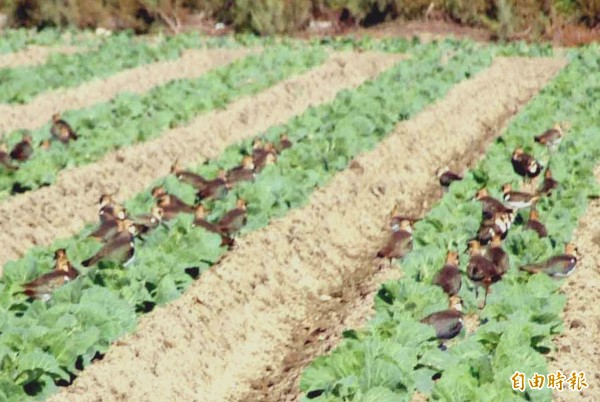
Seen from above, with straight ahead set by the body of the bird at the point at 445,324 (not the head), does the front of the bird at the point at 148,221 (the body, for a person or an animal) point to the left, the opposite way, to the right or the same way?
the same way

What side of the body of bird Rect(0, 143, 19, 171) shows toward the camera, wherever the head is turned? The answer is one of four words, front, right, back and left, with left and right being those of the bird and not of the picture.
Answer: left

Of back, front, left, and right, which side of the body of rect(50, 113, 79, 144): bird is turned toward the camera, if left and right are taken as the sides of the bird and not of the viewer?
left

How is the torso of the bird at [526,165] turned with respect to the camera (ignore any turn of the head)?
to the viewer's left

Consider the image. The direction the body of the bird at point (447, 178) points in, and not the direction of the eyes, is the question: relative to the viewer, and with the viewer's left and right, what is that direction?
facing to the left of the viewer

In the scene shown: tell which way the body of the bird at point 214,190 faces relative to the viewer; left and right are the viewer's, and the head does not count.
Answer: facing to the right of the viewer

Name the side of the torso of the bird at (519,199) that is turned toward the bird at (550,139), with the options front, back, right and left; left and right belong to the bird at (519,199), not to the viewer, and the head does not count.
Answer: right

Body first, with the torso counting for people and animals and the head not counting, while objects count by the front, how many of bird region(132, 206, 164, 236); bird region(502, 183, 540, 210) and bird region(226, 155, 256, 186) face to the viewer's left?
1

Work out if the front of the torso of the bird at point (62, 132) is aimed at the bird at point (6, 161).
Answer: no

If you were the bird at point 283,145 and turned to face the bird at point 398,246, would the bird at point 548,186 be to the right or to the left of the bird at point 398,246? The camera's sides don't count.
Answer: left
